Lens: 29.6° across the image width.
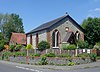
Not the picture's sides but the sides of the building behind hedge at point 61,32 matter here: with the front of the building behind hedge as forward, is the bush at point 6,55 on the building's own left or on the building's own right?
on the building's own right

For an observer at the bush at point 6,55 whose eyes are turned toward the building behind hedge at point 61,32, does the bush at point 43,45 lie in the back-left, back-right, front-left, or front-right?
front-right

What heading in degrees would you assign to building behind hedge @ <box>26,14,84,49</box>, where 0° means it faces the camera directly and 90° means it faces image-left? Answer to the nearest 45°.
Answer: approximately 315°

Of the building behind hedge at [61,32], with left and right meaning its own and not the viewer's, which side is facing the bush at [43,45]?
right

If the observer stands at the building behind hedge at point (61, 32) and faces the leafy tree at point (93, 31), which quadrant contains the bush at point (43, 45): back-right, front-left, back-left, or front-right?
back-right

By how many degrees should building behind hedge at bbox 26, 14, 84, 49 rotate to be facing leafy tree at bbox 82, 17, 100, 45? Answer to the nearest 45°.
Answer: approximately 45° to its left

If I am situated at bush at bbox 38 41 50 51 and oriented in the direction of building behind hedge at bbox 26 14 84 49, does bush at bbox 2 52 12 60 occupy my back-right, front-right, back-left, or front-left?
back-left
